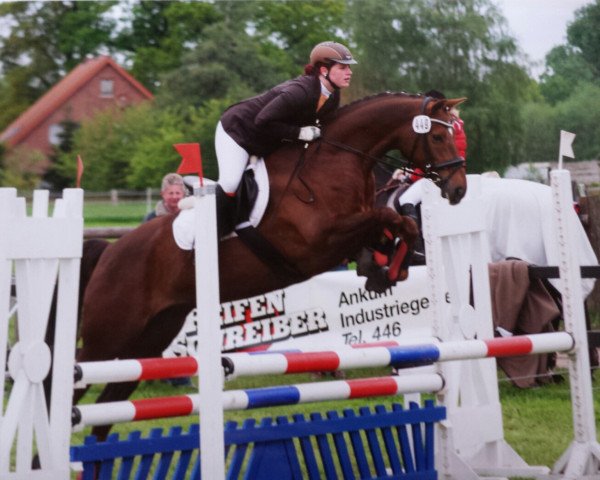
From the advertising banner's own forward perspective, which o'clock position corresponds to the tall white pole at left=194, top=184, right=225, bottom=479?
The tall white pole is roughly at 12 o'clock from the advertising banner.

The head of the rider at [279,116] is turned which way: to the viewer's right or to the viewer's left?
to the viewer's right

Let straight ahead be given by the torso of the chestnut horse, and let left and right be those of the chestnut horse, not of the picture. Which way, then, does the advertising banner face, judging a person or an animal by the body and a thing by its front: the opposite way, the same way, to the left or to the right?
to the right

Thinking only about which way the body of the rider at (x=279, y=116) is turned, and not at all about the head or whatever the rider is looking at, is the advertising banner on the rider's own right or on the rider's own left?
on the rider's own left

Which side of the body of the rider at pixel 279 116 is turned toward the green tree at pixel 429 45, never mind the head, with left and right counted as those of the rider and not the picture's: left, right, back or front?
left

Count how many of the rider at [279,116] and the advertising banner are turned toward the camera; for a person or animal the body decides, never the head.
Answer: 1

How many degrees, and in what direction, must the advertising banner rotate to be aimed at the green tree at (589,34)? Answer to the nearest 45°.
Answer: approximately 135° to its left

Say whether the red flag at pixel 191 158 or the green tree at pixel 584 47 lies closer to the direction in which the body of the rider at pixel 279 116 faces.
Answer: the green tree

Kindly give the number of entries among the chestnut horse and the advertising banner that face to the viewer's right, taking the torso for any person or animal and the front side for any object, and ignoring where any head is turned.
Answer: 1

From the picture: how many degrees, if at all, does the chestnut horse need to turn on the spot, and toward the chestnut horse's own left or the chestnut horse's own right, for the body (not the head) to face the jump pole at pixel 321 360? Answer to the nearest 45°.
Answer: approximately 90° to the chestnut horse's own right

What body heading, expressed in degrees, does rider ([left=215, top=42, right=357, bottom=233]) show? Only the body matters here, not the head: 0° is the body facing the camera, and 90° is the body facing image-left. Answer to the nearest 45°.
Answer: approximately 270°

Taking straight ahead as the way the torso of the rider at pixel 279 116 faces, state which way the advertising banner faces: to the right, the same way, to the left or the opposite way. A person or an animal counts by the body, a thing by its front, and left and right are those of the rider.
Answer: to the right
